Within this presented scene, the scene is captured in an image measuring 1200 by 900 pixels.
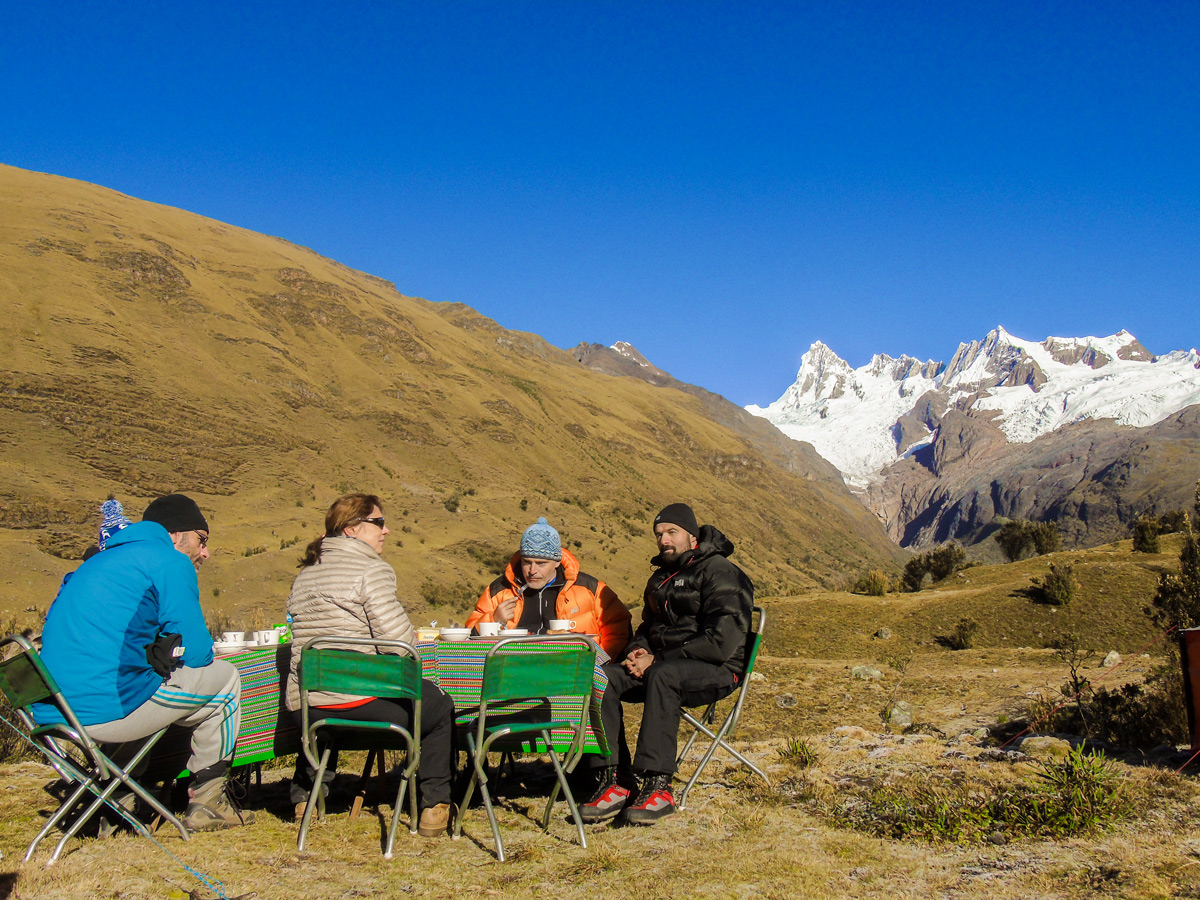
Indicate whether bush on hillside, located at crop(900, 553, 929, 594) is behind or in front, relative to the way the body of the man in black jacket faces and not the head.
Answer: behind

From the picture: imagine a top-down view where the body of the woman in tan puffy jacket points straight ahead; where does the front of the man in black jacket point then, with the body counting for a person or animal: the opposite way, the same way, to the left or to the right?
the opposite way

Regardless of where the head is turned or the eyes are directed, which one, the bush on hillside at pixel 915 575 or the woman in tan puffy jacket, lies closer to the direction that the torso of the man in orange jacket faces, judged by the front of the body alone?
the woman in tan puffy jacket

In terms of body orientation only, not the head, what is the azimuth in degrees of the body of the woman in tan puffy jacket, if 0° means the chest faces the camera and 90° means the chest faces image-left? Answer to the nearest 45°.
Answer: approximately 225°

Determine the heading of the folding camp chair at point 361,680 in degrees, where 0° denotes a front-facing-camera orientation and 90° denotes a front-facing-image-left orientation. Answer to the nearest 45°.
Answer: approximately 180°

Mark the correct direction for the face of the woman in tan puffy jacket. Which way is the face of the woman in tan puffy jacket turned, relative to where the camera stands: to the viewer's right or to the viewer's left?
to the viewer's right

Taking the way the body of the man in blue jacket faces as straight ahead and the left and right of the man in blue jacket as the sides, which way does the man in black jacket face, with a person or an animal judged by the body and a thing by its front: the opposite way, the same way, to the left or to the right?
the opposite way

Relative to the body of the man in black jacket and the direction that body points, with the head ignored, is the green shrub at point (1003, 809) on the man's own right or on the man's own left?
on the man's own left
